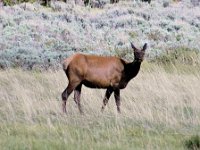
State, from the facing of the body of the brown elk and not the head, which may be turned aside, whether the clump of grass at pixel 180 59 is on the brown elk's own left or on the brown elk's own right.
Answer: on the brown elk's own left

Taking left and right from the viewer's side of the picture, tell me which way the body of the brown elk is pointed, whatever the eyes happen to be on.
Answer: facing to the right of the viewer
